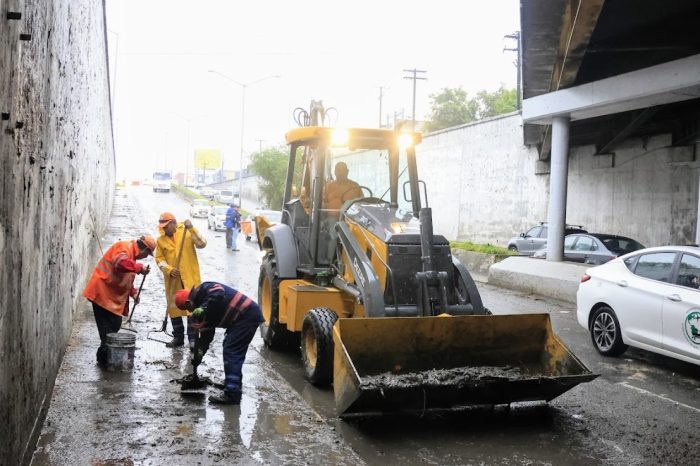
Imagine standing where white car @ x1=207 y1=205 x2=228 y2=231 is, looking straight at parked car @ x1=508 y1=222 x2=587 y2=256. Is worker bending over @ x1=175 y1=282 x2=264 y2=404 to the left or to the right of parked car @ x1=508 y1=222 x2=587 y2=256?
right

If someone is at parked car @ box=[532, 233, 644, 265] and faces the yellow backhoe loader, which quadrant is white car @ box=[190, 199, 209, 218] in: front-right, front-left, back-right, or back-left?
back-right

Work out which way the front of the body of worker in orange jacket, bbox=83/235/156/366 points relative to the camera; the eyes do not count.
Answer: to the viewer's right

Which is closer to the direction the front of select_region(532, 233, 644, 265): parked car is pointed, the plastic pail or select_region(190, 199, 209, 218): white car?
the white car

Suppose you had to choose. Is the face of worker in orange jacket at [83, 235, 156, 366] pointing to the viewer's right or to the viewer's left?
to the viewer's right
